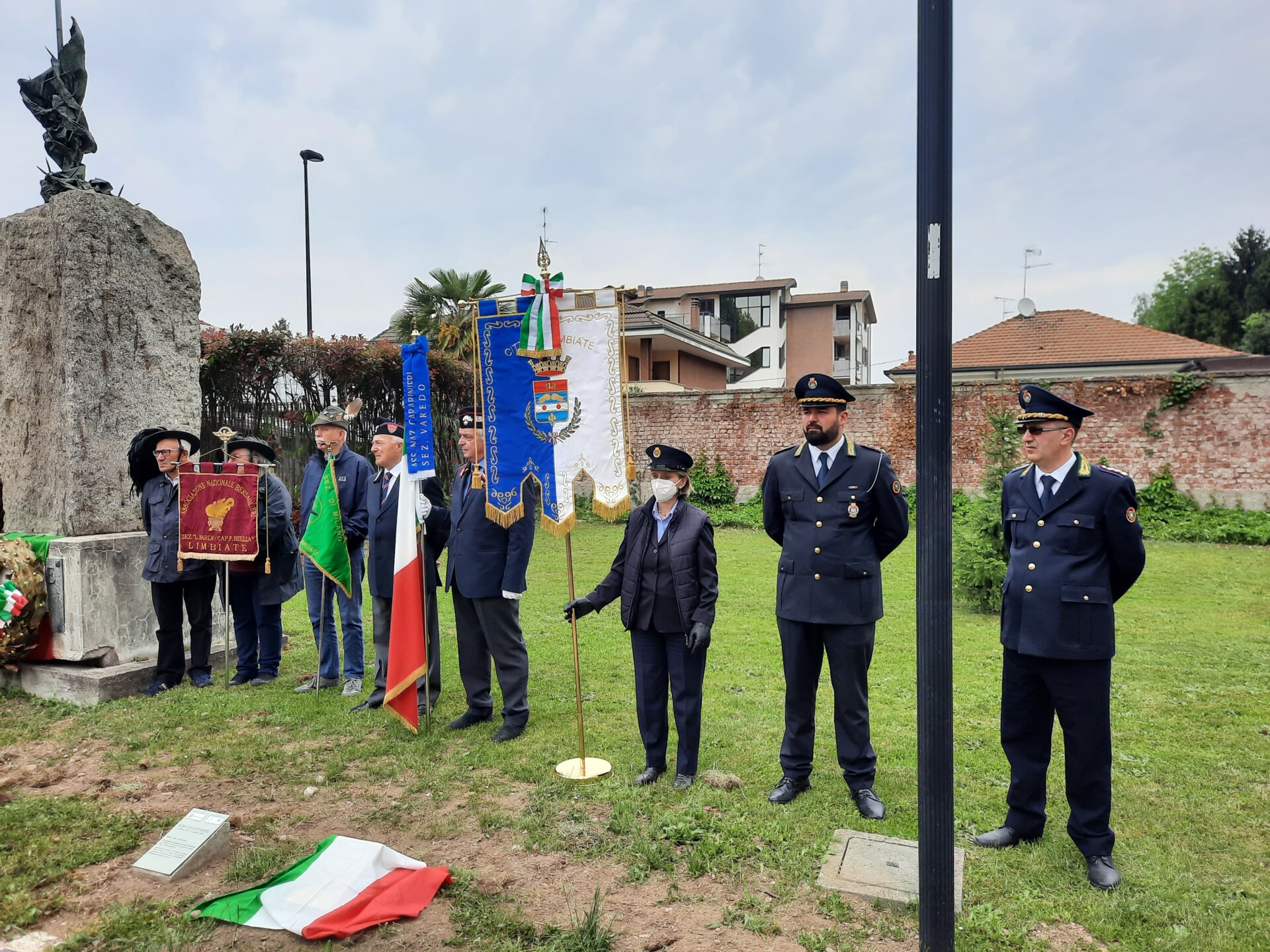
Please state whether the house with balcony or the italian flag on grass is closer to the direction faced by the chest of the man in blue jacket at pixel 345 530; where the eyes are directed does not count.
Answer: the italian flag on grass

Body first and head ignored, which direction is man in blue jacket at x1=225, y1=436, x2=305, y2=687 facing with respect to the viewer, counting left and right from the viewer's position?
facing the viewer and to the left of the viewer

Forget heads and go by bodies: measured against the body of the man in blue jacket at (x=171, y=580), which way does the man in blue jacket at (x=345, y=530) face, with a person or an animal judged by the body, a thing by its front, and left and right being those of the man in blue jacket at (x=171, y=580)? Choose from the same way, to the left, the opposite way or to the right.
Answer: the same way

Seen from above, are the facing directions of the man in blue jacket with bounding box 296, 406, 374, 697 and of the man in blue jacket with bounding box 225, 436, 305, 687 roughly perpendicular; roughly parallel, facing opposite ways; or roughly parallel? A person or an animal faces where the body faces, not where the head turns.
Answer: roughly parallel

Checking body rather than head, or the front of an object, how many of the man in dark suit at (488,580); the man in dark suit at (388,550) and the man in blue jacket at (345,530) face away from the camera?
0

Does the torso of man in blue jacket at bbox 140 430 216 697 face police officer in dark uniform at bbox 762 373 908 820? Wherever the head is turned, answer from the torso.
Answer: no

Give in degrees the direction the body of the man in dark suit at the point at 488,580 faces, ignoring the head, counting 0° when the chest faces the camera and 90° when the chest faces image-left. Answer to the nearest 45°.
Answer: approximately 45°

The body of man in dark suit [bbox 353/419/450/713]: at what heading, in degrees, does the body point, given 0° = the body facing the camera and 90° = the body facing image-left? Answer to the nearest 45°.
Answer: approximately 45°

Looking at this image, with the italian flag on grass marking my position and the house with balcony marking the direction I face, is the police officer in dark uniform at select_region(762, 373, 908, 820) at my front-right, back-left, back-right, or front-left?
front-right

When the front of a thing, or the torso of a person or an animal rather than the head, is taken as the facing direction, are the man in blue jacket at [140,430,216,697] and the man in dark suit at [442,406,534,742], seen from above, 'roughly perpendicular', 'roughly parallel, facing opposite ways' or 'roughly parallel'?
roughly parallel

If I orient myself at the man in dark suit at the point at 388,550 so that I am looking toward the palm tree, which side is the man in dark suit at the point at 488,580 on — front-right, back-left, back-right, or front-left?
back-right

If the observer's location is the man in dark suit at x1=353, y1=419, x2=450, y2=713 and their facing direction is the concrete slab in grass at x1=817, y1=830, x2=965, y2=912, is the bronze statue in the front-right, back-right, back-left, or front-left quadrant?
back-right

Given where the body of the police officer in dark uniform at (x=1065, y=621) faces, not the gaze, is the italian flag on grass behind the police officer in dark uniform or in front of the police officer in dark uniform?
in front

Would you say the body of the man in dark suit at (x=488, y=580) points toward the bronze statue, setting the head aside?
no

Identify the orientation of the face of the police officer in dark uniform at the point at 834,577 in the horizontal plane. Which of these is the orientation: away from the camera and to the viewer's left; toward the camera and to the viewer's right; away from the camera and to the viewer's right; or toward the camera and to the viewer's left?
toward the camera and to the viewer's left

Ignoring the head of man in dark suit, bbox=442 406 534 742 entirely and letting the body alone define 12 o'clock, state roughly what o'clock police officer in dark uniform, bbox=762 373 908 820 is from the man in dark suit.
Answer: The police officer in dark uniform is roughly at 9 o'clock from the man in dark suit.

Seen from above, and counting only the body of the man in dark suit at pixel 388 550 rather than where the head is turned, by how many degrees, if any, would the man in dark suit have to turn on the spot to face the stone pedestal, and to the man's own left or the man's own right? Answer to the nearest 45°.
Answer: approximately 90° to the man's own right

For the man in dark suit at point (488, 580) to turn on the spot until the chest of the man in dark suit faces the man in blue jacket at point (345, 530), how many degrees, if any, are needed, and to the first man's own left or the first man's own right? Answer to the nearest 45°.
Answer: approximately 90° to the first man's own right

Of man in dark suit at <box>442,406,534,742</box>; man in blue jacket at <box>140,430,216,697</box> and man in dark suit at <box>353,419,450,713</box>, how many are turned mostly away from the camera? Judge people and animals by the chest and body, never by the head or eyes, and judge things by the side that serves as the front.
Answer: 0

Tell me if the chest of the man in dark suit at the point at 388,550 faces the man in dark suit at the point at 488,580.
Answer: no

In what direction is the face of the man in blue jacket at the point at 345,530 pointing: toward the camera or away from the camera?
toward the camera
